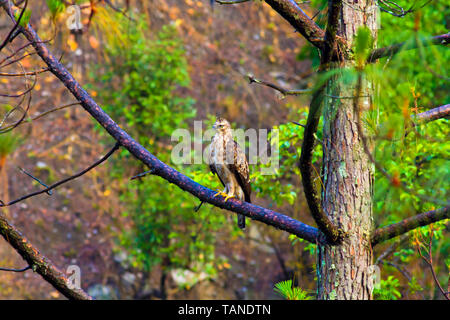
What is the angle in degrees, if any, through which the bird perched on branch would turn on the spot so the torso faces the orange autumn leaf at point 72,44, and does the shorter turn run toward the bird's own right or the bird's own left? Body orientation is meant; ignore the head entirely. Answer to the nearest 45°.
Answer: approximately 90° to the bird's own right

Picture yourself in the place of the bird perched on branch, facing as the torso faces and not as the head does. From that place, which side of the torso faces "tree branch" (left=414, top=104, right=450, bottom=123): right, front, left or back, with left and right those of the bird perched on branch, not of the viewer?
left

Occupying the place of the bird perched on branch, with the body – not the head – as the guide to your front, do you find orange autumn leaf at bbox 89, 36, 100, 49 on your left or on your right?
on your right

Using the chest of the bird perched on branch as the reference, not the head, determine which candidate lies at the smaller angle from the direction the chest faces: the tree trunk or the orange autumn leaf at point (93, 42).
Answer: the tree trunk

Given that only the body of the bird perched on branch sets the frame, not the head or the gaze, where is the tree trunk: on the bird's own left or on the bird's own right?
on the bird's own left
